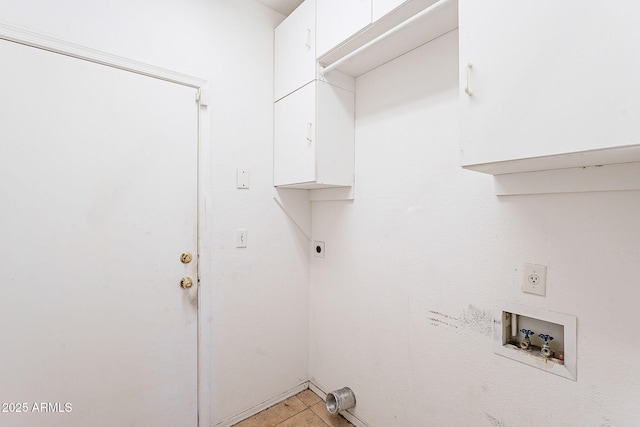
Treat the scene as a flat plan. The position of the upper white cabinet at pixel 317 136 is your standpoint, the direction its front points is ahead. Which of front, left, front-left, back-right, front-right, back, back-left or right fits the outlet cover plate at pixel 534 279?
left

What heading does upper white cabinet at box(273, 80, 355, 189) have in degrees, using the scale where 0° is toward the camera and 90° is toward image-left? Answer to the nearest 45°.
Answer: approximately 45°

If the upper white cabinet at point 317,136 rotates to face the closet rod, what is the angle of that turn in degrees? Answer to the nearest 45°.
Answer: approximately 90° to its left

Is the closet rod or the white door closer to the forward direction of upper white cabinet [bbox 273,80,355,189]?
the white door

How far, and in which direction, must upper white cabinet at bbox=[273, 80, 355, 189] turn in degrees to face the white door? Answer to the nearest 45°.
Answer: approximately 45° to its right

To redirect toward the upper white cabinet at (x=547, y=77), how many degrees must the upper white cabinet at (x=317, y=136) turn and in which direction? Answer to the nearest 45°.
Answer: approximately 90° to its left

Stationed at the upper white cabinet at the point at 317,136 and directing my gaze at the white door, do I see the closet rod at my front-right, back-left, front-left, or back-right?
back-left
